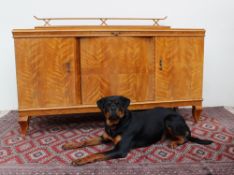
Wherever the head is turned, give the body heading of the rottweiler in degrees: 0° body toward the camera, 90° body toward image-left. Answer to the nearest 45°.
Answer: approximately 45°

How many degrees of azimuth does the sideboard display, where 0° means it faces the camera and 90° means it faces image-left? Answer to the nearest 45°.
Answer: approximately 0°
